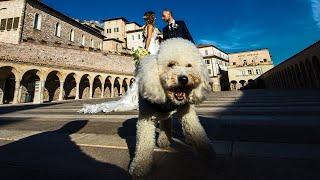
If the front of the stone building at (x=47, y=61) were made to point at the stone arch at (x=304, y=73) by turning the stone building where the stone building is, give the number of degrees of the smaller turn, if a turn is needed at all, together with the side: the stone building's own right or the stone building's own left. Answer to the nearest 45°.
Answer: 0° — it already faces it

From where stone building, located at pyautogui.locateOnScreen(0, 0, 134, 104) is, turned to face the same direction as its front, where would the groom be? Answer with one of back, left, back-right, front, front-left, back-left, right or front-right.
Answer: front-right

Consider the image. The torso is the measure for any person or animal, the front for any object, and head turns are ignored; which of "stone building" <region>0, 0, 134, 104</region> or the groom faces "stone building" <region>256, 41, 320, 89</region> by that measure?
"stone building" <region>0, 0, 134, 104</region>

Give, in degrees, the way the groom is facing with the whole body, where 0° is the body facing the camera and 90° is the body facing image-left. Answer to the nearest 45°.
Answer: approximately 45°
